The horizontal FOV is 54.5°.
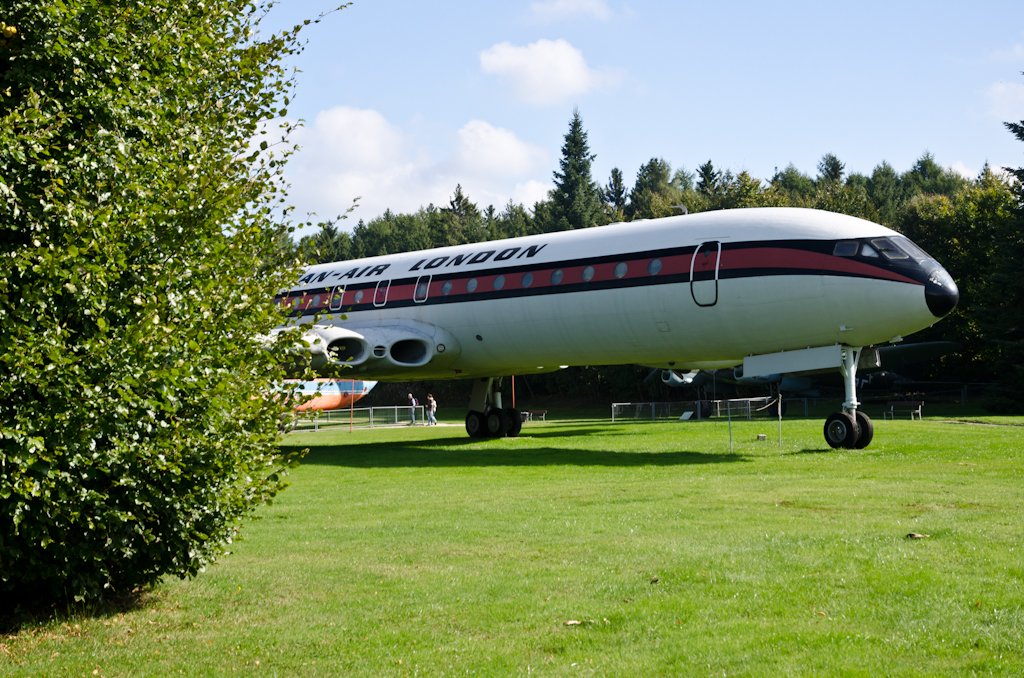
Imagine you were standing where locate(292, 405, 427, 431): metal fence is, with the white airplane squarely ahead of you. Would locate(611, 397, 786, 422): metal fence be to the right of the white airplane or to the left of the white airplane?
left

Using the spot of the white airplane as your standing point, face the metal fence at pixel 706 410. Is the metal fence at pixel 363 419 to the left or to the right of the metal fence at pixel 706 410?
left

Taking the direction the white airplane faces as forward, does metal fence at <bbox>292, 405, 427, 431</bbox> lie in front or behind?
behind

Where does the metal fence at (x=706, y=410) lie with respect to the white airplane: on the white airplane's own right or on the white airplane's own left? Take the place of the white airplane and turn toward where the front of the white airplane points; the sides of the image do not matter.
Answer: on the white airplane's own left

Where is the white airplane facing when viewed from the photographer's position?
facing the viewer and to the right of the viewer

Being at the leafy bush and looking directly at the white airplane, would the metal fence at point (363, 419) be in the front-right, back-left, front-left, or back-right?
front-left

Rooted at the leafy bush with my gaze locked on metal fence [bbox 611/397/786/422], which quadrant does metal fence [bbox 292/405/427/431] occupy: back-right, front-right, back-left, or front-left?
front-left
